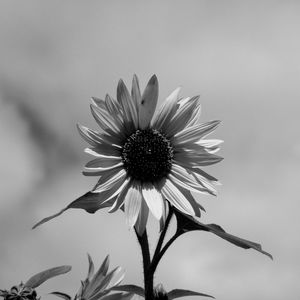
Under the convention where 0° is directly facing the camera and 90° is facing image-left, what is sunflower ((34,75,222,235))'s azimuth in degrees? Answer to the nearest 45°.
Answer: approximately 0°
